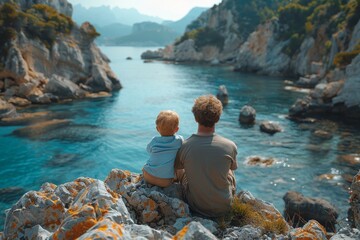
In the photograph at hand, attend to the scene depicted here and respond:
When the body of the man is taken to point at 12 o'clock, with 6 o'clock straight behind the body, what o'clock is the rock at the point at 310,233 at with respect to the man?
The rock is roughly at 4 o'clock from the man.

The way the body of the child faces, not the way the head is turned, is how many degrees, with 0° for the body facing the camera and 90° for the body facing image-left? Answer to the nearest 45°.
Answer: approximately 180°

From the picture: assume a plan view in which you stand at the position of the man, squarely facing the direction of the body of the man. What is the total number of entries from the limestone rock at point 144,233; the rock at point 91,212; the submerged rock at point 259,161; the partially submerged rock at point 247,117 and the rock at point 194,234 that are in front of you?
2

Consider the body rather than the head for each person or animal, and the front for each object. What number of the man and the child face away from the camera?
2

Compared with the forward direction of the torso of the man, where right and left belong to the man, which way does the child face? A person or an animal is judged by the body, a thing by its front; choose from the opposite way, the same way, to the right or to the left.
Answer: the same way

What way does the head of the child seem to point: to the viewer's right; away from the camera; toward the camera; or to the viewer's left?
away from the camera

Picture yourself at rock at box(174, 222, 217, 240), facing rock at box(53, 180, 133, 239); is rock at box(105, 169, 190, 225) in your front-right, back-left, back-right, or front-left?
front-right

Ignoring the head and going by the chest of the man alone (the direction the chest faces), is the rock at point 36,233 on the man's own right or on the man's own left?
on the man's own left

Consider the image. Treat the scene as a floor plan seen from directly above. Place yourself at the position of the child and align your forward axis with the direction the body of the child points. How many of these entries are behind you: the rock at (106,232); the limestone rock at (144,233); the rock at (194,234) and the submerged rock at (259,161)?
3

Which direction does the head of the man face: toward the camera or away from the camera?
away from the camera

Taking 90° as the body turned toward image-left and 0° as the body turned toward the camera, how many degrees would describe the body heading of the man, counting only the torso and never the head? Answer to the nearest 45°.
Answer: approximately 180°

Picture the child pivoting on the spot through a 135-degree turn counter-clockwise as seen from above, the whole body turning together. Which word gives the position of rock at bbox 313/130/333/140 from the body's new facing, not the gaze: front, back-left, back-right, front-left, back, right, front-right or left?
back

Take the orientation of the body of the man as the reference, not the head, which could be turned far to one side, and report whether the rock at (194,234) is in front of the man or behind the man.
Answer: behind

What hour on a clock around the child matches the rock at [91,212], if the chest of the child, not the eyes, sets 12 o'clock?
The rock is roughly at 7 o'clock from the child.
